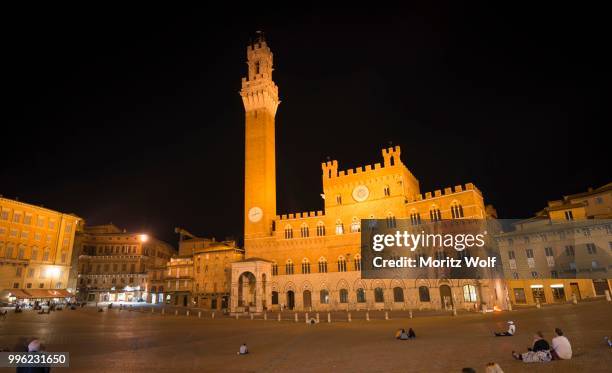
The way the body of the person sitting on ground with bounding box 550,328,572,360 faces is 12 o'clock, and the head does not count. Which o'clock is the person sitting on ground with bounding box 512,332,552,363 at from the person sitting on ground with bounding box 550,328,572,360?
the person sitting on ground with bounding box 512,332,552,363 is roughly at 10 o'clock from the person sitting on ground with bounding box 550,328,572,360.

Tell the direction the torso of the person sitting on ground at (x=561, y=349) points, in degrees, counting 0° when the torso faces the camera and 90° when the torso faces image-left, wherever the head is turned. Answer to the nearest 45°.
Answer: approximately 135°

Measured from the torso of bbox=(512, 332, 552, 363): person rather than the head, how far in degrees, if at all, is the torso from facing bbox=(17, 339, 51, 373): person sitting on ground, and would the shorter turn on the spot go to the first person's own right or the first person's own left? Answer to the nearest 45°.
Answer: approximately 45° to the first person's own left

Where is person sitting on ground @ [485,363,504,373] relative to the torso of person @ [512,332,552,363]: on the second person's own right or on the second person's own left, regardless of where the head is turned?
on the second person's own left

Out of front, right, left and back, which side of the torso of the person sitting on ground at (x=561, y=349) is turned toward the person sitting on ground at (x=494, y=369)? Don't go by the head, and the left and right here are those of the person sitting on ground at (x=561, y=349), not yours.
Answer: left

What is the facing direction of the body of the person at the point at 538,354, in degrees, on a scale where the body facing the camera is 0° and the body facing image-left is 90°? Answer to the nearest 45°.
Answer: approximately 90°

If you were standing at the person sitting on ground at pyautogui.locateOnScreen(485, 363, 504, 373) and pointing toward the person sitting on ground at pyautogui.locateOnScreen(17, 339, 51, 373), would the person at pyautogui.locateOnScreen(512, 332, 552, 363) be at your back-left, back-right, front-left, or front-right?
back-right

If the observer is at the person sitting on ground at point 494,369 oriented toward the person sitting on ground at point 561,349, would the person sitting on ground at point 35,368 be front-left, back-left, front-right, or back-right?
back-left
